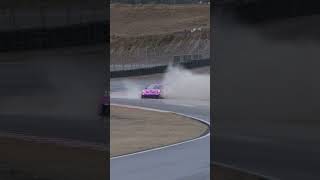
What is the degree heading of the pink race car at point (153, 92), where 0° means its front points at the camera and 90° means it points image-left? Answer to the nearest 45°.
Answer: approximately 45°

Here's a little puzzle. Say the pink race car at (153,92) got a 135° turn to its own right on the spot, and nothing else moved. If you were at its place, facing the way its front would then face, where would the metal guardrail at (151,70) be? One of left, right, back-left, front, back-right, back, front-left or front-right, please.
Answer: front
